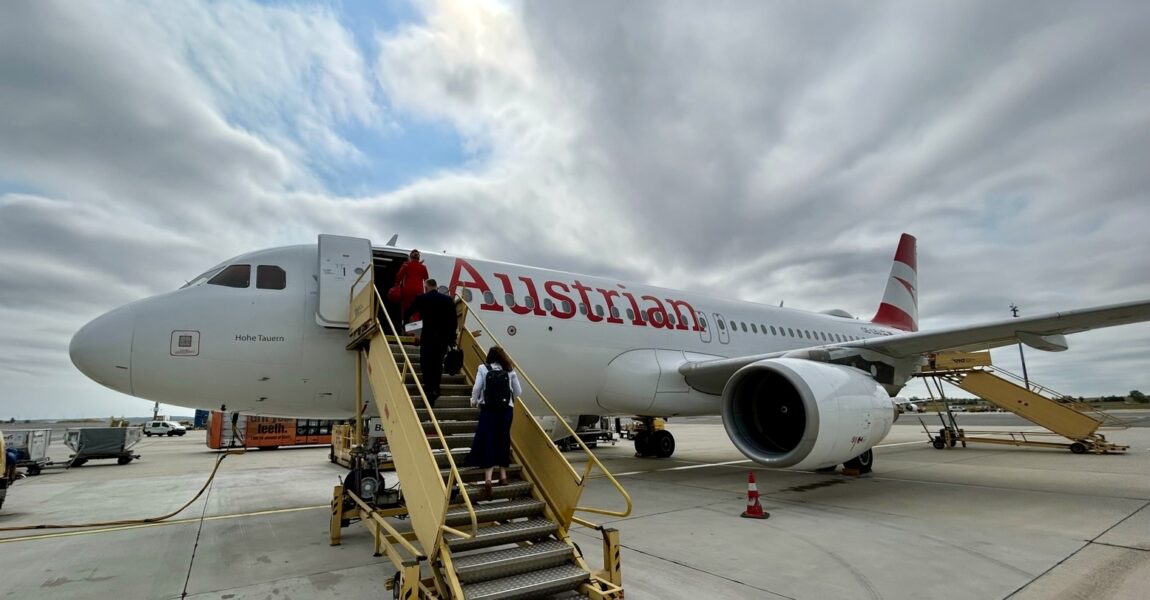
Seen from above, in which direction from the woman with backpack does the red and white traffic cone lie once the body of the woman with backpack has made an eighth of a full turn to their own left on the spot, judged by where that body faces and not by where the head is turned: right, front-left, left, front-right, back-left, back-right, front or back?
right

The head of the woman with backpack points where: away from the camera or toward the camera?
away from the camera

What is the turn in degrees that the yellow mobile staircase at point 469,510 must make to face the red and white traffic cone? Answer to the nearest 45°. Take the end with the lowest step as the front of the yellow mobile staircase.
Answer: approximately 90° to its left

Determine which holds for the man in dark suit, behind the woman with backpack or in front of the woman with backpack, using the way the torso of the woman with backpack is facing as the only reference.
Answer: in front

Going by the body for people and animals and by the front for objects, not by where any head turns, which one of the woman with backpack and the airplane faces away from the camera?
the woman with backpack

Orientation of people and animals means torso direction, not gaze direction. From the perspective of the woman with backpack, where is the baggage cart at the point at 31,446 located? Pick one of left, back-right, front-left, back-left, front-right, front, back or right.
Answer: front-left

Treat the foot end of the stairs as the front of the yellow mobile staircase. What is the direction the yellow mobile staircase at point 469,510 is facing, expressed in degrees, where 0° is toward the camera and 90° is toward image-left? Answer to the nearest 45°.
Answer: approximately 315°

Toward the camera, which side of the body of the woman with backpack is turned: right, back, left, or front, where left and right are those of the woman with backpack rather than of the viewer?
back

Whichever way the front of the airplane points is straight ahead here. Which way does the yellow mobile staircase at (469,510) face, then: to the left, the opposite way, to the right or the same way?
to the left

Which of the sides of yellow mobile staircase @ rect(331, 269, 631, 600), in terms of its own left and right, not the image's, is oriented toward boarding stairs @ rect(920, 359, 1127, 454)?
left

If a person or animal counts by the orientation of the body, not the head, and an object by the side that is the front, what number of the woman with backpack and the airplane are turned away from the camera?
1

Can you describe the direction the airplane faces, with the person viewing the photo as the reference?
facing the viewer and to the left of the viewer

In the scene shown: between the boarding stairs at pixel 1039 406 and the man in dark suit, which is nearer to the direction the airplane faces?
the man in dark suit
